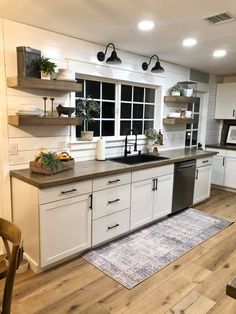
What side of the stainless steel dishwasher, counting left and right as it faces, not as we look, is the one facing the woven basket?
right

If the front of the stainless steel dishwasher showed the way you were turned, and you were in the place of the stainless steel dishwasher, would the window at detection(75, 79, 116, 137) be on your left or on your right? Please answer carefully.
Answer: on your right

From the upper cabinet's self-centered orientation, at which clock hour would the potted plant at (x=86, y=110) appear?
The potted plant is roughly at 1 o'clock from the upper cabinet.

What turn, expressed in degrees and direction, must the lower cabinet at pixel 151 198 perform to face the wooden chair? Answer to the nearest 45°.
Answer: approximately 45° to its right

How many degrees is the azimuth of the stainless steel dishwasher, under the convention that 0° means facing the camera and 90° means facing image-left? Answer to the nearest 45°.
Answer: approximately 315°

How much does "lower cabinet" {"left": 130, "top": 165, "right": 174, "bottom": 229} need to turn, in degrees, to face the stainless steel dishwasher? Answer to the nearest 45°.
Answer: approximately 90° to its left

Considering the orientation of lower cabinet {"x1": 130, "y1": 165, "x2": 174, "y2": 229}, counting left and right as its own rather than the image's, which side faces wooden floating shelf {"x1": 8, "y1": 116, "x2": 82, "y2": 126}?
right

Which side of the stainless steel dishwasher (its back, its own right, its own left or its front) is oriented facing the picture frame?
left
